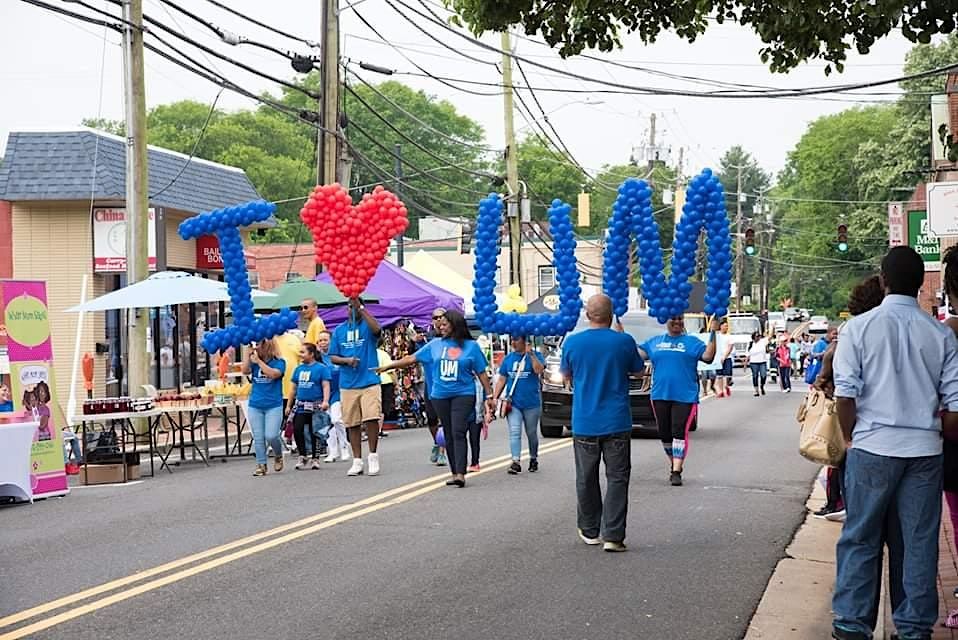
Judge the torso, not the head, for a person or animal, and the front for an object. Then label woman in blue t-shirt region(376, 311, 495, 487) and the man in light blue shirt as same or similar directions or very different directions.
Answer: very different directions

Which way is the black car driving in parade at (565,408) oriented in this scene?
toward the camera

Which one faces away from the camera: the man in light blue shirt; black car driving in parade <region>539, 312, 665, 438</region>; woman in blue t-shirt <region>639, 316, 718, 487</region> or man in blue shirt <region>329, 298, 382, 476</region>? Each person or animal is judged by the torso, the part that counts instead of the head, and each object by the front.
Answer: the man in light blue shirt

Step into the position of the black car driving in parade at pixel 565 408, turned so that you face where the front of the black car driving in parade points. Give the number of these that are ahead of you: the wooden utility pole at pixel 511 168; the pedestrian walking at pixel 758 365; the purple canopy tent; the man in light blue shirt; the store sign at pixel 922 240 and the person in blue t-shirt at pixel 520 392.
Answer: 2

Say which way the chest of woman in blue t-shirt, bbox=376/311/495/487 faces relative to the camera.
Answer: toward the camera

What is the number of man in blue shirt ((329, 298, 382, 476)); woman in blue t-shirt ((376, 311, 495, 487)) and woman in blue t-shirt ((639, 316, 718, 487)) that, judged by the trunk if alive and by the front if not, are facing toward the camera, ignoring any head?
3

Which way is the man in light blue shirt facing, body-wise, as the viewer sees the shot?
away from the camera

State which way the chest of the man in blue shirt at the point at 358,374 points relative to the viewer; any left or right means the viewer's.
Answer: facing the viewer

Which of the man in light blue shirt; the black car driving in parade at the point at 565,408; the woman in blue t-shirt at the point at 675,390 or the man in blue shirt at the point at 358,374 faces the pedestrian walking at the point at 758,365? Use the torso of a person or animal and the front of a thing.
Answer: the man in light blue shirt

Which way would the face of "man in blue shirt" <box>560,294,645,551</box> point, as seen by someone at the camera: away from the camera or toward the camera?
away from the camera

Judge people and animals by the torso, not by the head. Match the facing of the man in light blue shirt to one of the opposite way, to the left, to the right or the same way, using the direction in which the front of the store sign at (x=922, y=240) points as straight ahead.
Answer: the opposite way

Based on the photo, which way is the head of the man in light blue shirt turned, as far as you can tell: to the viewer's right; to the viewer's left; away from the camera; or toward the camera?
away from the camera

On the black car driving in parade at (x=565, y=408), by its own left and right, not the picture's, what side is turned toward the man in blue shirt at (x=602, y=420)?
front

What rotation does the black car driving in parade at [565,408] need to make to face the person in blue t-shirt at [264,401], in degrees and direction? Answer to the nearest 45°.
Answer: approximately 45° to its right

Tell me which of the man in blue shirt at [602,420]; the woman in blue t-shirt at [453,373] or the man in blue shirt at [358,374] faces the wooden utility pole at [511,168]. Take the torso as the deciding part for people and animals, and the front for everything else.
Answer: the man in blue shirt at [602,420]
